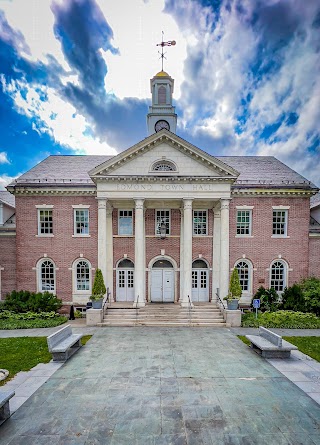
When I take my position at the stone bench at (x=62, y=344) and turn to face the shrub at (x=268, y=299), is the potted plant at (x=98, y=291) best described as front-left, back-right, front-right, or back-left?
front-left

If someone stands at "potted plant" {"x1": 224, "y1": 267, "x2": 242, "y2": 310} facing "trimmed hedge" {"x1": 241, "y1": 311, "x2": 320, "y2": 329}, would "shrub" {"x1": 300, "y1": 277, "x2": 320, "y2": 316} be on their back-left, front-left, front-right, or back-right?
front-left

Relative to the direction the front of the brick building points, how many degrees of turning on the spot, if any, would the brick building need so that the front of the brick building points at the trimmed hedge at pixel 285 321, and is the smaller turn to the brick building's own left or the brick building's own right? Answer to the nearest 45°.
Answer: approximately 45° to the brick building's own left

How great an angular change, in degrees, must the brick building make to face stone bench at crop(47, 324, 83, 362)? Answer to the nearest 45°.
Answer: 0° — it already faces it

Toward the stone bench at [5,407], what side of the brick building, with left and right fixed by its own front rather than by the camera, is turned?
front

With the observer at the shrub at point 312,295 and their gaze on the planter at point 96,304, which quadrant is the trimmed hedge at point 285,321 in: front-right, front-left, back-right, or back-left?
front-left

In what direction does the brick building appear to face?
toward the camera
